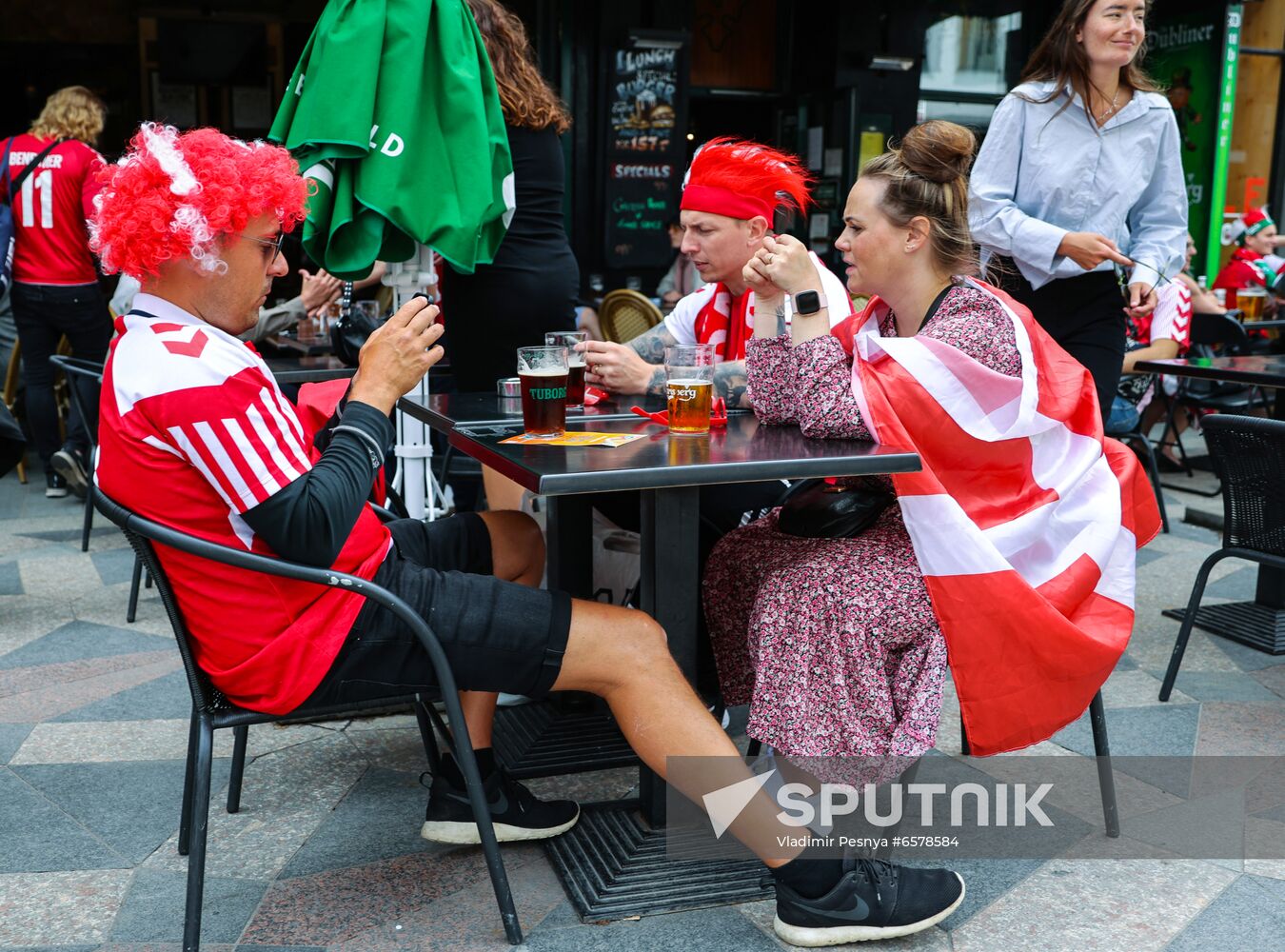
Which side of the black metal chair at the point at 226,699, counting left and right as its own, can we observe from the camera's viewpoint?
right

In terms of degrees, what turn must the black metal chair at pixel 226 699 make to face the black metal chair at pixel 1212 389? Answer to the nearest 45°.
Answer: approximately 45° to its left

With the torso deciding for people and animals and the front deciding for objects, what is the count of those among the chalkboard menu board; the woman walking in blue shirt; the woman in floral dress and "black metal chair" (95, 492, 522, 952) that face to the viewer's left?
1

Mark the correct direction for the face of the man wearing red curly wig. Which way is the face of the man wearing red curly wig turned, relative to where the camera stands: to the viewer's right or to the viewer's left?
to the viewer's right

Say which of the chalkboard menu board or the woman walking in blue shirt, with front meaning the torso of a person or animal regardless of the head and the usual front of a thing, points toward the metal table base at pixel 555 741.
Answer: the chalkboard menu board

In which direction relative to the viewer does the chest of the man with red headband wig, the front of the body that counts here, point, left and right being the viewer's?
facing the viewer and to the left of the viewer

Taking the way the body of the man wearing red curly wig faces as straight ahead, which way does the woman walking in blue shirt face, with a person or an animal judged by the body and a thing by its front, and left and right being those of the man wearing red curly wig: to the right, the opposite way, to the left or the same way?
to the right

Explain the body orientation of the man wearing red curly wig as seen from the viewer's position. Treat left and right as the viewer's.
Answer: facing to the right of the viewer

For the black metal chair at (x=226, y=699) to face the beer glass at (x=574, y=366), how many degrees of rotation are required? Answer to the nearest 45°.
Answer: approximately 45° to its left

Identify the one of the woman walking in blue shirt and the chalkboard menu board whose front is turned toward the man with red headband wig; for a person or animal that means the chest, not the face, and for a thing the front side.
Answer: the chalkboard menu board

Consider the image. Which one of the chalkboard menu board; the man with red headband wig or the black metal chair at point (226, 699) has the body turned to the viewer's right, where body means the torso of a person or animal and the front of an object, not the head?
the black metal chair

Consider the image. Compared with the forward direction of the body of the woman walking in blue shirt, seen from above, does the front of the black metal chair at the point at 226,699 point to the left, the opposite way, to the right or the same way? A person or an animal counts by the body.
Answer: to the left

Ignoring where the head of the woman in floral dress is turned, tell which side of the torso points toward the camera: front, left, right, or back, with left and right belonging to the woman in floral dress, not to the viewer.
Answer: left

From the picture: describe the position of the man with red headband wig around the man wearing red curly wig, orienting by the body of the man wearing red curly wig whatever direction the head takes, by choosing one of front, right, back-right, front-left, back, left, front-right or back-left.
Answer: front-left

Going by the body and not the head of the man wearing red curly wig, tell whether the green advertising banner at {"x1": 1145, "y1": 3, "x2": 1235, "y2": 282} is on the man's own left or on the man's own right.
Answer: on the man's own left

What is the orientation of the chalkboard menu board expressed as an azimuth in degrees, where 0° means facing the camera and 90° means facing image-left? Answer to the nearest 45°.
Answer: approximately 0°

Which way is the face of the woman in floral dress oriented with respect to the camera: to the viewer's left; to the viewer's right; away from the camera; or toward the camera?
to the viewer's left

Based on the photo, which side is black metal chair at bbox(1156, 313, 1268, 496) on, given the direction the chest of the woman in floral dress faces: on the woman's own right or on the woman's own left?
on the woman's own right

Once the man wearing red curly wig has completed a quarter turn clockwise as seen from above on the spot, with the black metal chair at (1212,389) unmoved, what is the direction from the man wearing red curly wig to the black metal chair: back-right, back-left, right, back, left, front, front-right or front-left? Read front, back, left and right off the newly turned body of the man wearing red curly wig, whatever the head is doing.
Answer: back-left
